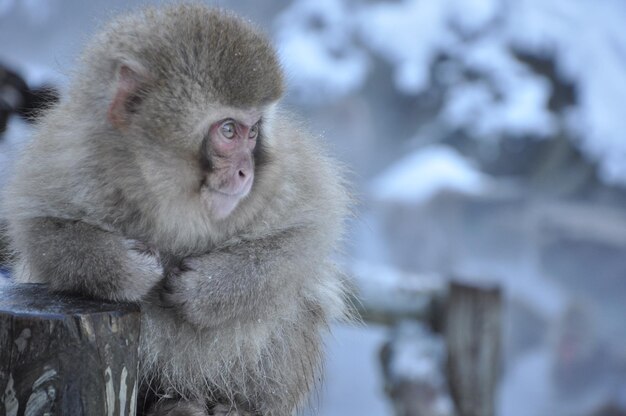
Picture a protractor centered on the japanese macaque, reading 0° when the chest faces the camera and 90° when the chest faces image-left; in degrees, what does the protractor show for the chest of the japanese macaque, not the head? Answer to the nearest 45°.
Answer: approximately 0°

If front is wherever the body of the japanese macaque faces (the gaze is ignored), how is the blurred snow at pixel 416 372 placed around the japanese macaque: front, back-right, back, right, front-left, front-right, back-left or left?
back-left
